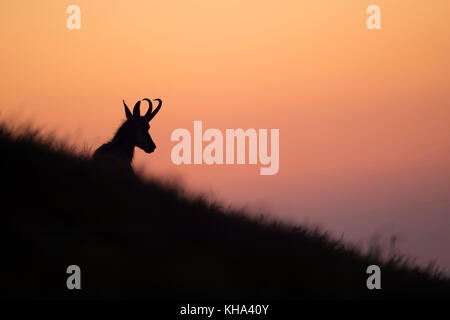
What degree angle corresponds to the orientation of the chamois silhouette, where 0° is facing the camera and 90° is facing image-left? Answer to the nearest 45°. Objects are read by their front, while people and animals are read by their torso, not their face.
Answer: approximately 270°
